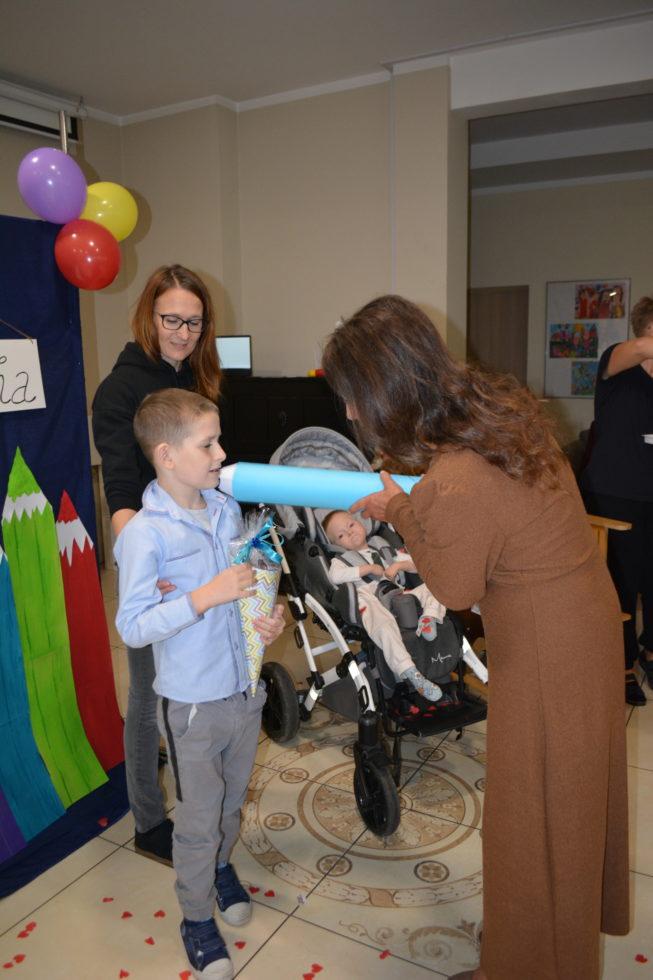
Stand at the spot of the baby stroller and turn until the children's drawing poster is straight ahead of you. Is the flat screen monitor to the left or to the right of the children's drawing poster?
left

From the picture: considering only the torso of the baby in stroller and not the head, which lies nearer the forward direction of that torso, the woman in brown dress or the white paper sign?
the woman in brown dress

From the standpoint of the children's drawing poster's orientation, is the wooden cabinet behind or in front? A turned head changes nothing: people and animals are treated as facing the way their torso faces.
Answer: in front

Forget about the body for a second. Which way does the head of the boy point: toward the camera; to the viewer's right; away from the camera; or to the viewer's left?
to the viewer's right

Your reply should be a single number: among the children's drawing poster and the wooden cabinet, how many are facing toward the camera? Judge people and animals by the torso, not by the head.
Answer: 2

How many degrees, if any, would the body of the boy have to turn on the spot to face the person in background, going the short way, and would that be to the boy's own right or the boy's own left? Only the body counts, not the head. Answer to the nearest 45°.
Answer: approximately 90° to the boy's own left

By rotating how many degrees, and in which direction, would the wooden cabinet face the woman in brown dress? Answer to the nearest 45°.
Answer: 0° — it already faces them

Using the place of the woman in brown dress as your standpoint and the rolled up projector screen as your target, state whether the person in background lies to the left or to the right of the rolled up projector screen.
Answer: right

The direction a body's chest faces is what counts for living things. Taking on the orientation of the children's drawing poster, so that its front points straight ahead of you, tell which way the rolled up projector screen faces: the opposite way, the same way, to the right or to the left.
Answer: to the left
